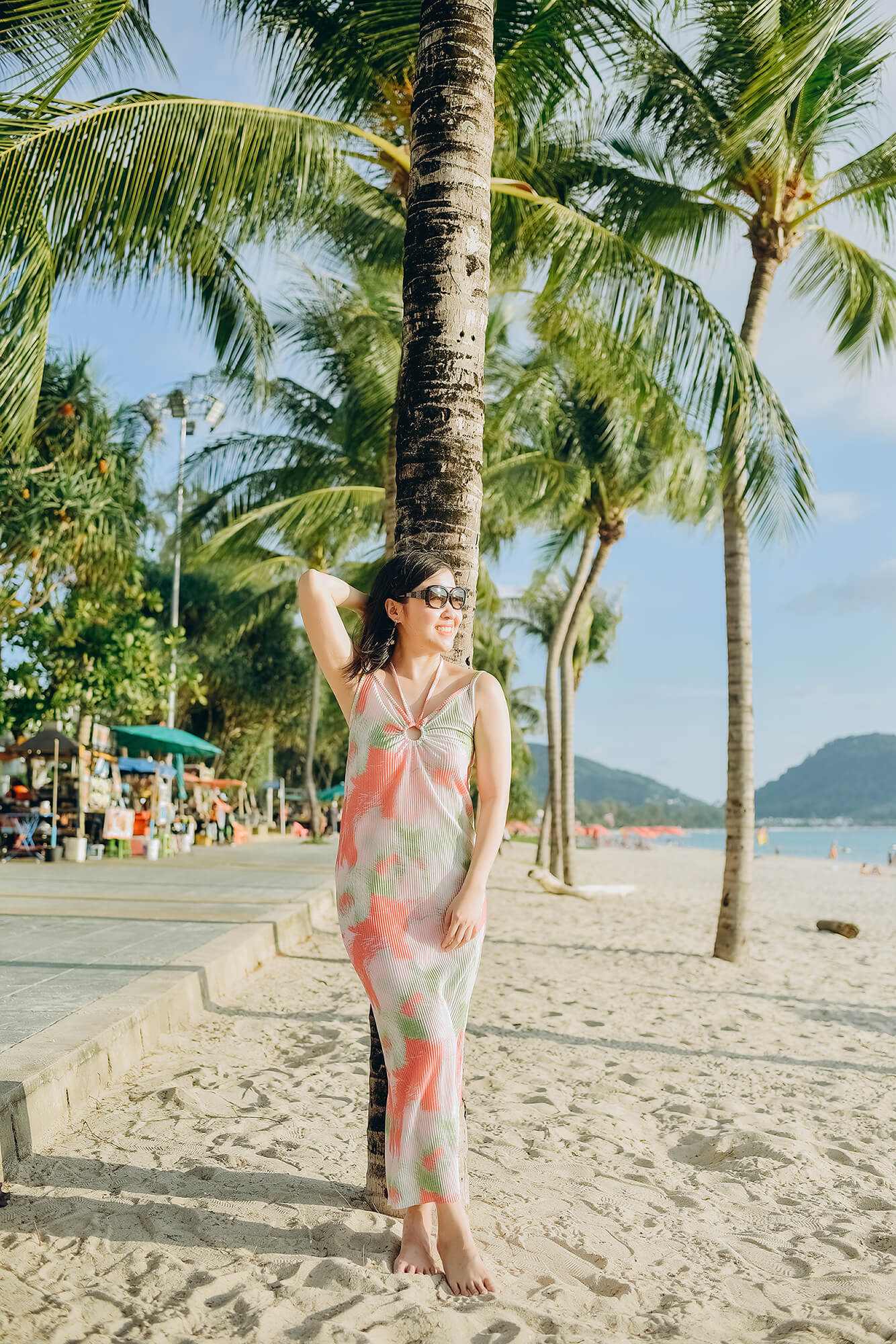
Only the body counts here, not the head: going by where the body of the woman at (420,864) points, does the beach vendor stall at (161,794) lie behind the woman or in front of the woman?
behind

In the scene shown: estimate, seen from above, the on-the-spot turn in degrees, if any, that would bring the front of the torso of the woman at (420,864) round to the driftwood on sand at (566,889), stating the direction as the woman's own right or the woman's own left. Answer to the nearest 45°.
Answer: approximately 180°

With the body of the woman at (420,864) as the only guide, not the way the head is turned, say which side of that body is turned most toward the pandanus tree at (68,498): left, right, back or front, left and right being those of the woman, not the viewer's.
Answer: back

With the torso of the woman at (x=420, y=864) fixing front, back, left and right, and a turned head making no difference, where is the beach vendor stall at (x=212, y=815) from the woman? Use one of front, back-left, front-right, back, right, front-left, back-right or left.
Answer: back

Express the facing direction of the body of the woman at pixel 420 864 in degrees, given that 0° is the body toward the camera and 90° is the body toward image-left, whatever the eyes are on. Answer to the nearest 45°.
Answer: approximately 0°

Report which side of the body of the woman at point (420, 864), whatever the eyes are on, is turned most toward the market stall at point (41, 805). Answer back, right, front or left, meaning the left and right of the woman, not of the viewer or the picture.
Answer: back

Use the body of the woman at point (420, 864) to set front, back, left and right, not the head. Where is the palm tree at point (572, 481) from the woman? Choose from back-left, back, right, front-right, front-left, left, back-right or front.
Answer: back
